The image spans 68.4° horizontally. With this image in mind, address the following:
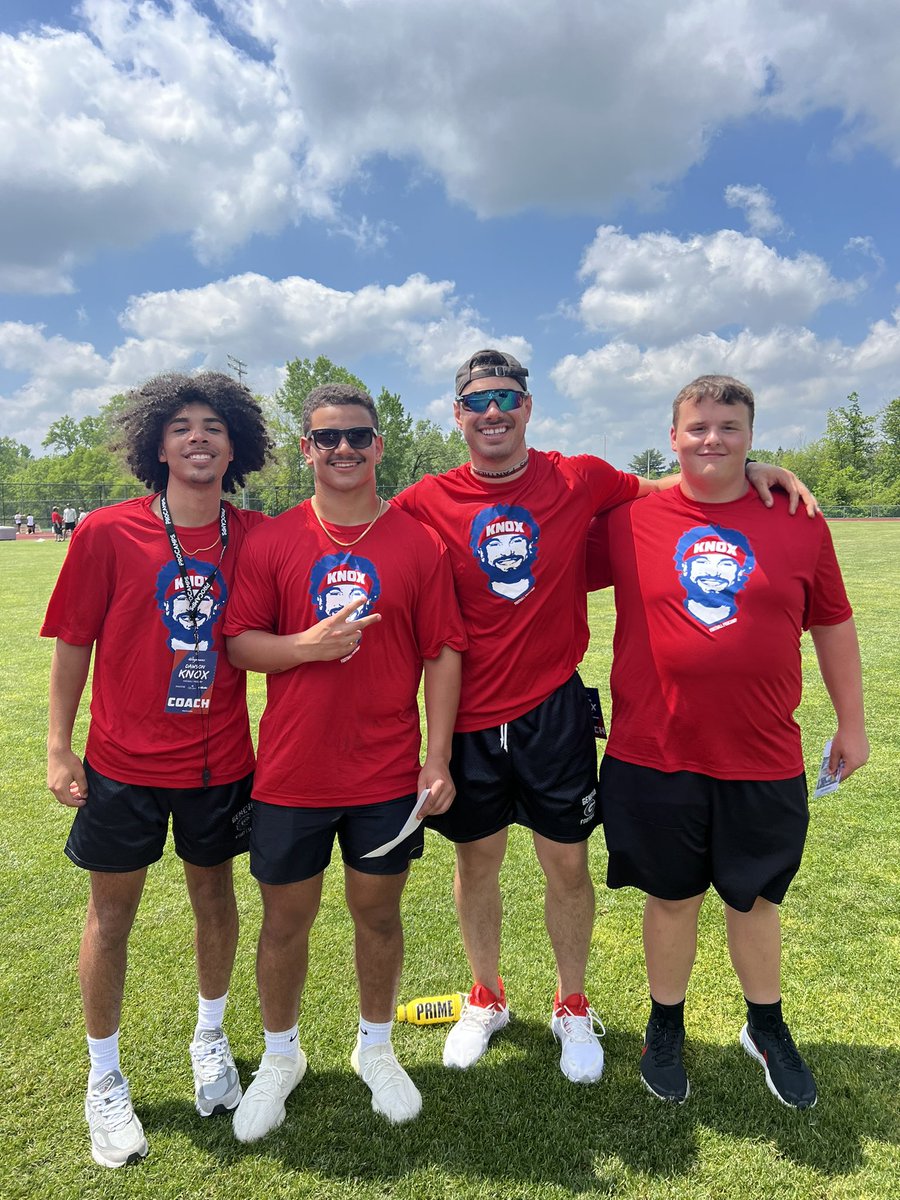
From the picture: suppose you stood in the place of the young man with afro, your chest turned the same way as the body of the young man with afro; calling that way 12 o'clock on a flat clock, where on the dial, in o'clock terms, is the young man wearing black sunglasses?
The young man wearing black sunglasses is roughly at 10 o'clock from the young man with afro.

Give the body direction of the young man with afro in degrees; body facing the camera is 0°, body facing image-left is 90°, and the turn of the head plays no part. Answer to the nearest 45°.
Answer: approximately 0°

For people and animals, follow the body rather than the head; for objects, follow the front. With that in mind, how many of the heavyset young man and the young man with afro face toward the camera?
2

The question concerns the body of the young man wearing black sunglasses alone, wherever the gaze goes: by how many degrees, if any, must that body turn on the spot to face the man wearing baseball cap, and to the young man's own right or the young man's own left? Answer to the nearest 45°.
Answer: approximately 90° to the young man's own left
